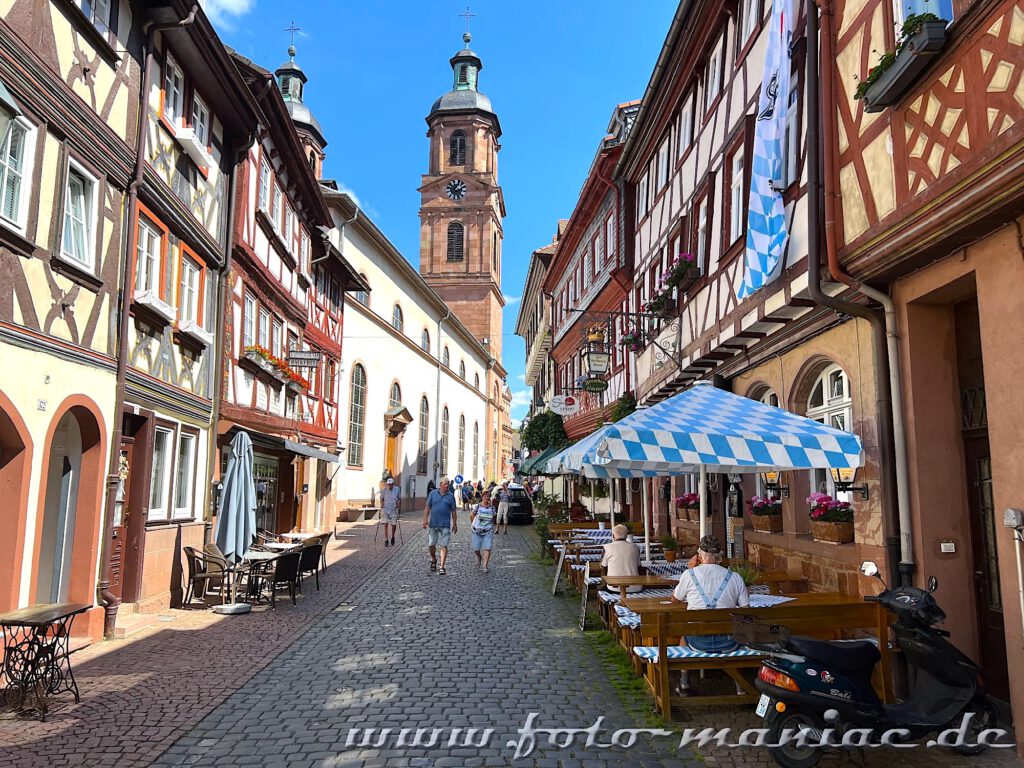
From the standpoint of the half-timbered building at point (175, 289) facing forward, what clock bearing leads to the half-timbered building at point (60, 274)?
the half-timbered building at point (60, 274) is roughly at 2 o'clock from the half-timbered building at point (175, 289).

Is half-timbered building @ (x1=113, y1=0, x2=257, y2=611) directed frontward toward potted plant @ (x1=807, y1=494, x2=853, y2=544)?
yes

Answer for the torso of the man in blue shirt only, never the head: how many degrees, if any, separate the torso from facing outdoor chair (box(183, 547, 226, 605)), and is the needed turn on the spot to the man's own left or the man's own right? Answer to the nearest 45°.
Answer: approximately 45° to the man's own right

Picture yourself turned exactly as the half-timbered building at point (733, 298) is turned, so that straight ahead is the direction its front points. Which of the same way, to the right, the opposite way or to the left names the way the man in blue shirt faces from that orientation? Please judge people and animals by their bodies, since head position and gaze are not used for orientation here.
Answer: to the left

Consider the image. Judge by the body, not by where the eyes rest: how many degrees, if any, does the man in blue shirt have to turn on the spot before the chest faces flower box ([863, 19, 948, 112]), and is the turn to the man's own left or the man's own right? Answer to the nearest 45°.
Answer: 0° — they already face it

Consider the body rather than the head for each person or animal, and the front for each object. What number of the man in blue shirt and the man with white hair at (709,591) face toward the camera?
1

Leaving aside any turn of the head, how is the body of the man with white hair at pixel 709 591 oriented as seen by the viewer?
away from the camera

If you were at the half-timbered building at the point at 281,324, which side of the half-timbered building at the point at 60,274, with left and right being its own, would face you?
left

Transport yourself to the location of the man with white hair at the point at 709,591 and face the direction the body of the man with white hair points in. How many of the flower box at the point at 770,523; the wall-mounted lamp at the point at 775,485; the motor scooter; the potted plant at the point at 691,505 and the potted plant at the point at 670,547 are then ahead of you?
4

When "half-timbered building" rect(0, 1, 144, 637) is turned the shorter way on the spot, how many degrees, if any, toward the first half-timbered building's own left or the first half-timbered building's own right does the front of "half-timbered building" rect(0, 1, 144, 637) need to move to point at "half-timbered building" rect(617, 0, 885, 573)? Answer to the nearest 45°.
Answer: approximately 45° to the first half-timbered building's own left

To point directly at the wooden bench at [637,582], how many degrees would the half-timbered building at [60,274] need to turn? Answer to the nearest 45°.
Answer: approximately 45° to its left

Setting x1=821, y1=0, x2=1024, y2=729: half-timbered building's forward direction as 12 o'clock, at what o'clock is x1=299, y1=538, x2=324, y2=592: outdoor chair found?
The outdoor chair is roughly at 2 o'clock from the half-timbered building.
